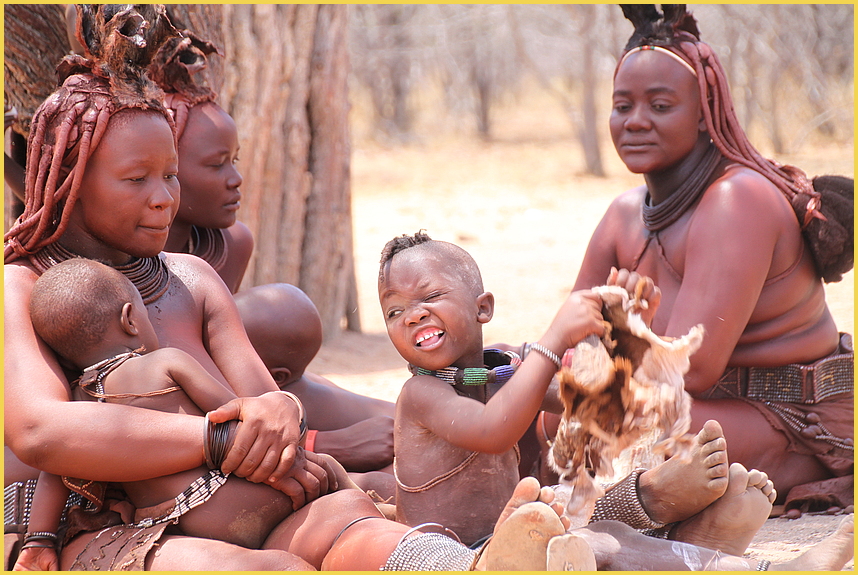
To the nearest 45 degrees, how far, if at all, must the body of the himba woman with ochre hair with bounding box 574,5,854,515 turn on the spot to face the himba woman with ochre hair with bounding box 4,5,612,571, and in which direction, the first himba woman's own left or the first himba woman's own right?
0° — they already face them

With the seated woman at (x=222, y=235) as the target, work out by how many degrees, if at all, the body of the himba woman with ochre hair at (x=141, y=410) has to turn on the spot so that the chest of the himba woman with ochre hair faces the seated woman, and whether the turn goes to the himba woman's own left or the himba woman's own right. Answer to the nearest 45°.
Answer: approximately 135° to the himba woman's own left

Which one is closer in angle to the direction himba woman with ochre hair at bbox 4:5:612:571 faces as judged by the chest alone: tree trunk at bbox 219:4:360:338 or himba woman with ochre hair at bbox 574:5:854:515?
the himba woman with ochre hair

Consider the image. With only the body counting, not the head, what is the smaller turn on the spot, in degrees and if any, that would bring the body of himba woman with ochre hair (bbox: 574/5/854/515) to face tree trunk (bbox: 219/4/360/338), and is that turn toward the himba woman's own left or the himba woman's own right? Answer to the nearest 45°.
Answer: approximately 90° to the himba woman's own right

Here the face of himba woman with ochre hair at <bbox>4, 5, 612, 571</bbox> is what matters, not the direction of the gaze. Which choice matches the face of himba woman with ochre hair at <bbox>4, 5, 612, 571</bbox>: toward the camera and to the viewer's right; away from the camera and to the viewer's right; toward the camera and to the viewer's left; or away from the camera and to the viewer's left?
toward the camera and to the viewer's right

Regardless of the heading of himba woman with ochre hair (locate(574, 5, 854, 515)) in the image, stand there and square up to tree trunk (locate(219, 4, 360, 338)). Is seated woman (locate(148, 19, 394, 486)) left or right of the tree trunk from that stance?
left

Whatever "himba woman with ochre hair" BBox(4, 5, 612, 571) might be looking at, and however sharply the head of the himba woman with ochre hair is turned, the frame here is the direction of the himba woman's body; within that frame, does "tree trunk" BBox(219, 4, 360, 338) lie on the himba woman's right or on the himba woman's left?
on the himba woman's left

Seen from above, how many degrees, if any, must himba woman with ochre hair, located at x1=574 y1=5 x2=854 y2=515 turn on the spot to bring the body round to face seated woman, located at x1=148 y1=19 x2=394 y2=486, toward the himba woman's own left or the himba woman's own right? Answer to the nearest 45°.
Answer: approximately 45° to the himba woman's own right

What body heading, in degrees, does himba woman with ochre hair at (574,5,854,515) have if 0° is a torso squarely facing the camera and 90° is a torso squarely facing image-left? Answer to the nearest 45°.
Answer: approximately 45°
